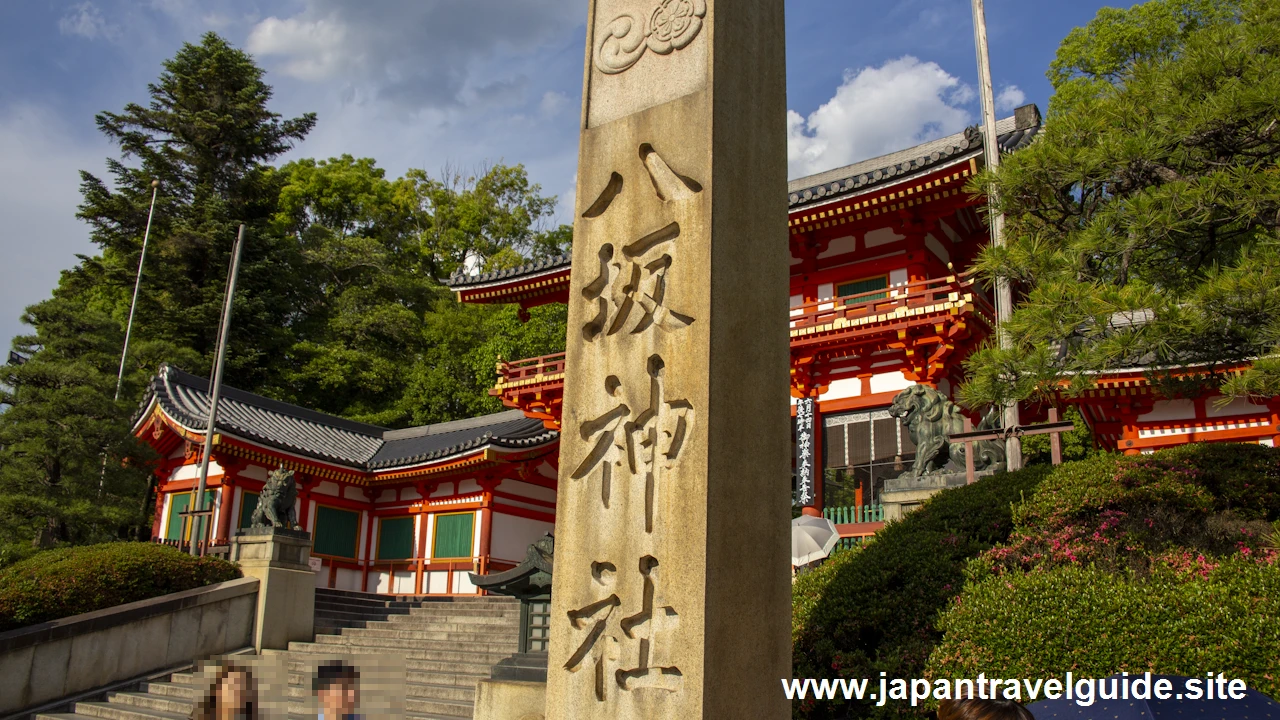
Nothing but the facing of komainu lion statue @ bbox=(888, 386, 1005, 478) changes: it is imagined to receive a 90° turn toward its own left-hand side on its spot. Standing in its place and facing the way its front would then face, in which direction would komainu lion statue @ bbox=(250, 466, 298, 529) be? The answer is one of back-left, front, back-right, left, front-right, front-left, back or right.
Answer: right

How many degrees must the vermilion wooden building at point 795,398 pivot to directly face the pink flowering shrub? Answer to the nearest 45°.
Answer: approximately 45° to its left

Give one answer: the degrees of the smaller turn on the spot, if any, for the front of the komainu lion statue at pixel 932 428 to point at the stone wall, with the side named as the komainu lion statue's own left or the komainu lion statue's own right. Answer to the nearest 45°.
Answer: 0° — it already faces it

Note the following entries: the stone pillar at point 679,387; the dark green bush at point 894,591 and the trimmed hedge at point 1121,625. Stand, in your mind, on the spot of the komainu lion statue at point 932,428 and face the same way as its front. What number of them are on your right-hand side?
0

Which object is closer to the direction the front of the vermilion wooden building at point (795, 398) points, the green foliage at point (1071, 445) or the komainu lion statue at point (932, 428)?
the komainu lion statue

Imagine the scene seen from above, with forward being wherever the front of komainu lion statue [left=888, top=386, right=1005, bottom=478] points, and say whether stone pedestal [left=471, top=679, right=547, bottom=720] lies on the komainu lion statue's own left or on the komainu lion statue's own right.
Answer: on the komainu lion statue's own left

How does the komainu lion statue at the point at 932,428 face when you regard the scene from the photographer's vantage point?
facing to the left of the viewer

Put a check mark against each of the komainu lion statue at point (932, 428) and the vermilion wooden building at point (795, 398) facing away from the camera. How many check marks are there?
0

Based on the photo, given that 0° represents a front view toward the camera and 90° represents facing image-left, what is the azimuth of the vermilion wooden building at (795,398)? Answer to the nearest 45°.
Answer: approximately 45°

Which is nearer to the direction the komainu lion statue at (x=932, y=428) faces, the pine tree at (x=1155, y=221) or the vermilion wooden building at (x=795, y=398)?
the vermilion wooden building

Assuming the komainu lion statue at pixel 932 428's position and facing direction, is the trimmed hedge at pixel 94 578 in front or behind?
in front
